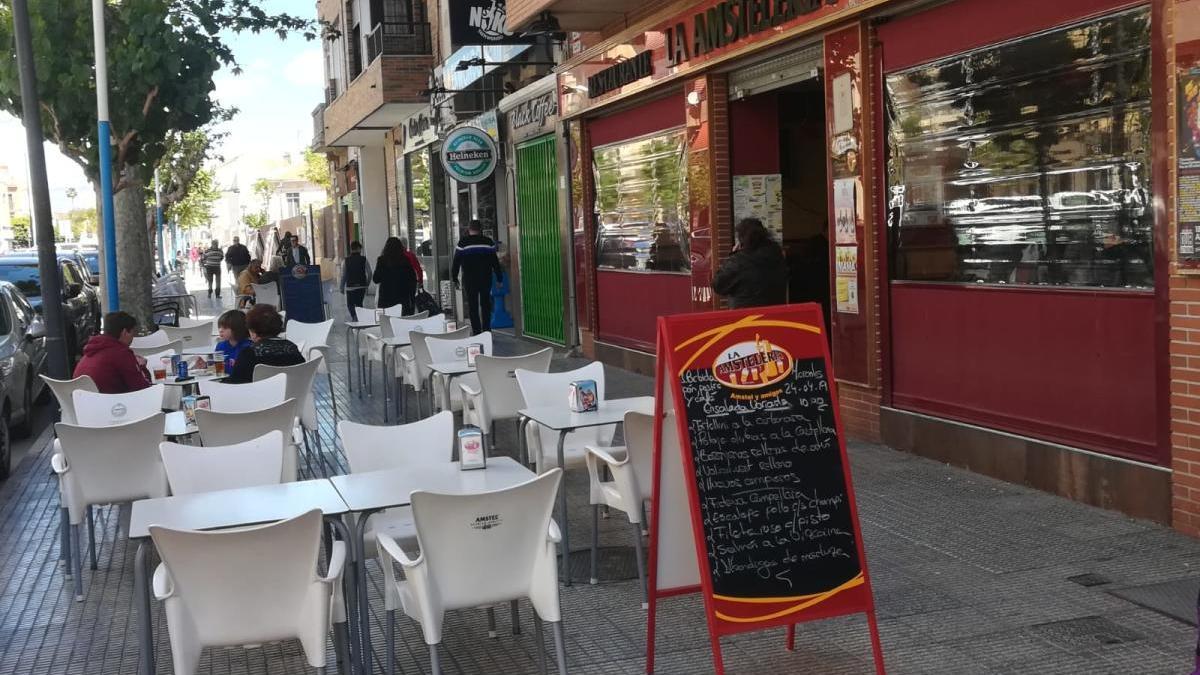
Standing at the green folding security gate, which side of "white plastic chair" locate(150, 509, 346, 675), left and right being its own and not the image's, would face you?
front

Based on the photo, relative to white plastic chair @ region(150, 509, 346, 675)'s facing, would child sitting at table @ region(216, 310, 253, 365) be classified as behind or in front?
in front

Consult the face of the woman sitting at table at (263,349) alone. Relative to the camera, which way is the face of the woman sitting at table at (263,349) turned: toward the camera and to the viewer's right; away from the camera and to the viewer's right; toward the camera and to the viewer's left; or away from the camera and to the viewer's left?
away from the camera and to the viewer's left

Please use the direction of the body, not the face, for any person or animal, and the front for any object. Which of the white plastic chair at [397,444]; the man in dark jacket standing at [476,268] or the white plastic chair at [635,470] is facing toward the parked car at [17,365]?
the white plastic chair at [635,470]

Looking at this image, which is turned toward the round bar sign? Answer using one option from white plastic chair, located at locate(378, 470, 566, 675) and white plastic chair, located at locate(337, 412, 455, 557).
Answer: white plastic chair, located at locate(378, 470, 566, 675)

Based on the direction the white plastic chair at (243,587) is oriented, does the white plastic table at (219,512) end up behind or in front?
in front

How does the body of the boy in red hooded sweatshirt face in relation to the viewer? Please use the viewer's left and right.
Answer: facing away from the viewer and to the right of the viewer

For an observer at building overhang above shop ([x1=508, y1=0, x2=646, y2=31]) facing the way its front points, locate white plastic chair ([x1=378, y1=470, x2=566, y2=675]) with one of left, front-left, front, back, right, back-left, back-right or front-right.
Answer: front-left

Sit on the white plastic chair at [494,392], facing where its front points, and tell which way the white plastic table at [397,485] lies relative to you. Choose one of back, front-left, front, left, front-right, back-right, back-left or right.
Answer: back-left

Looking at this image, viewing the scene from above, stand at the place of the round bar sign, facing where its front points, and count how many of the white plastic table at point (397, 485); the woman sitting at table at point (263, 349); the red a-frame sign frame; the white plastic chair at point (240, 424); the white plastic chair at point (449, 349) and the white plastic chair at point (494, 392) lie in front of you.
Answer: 6

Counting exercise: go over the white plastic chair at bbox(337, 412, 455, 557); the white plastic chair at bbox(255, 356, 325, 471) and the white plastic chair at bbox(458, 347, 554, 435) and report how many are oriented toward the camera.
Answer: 1

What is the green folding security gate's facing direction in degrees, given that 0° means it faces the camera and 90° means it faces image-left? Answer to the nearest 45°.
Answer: approximately 45°
